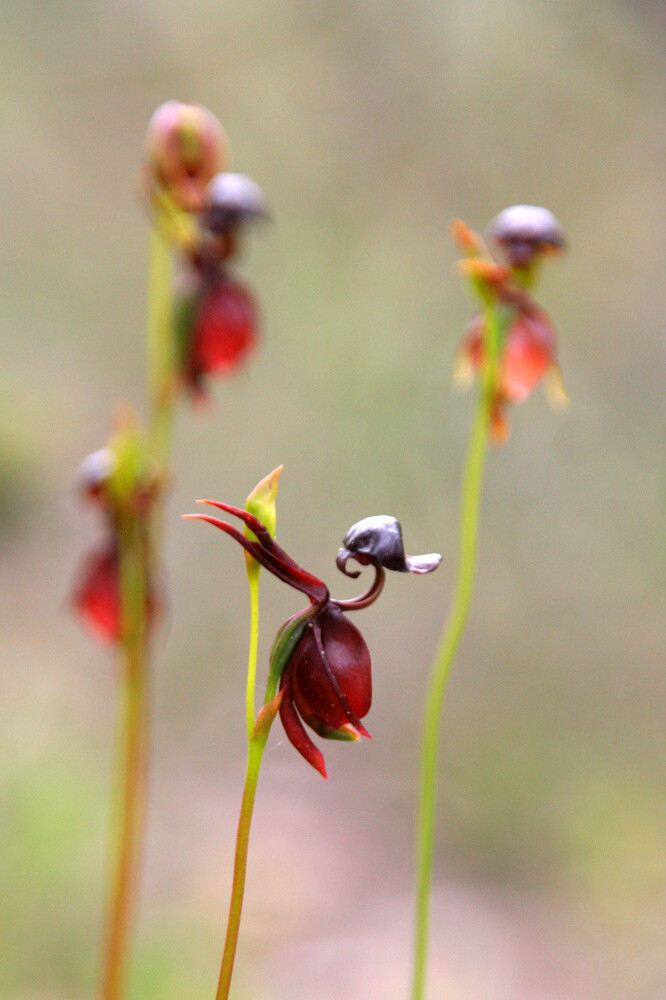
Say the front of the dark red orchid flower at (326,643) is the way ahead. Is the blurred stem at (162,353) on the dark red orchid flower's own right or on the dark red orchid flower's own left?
on the dark red orchid flower's own left

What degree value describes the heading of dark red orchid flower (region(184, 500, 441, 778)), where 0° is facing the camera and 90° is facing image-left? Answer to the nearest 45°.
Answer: approximately 270°
